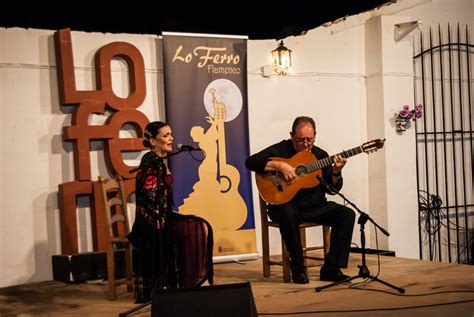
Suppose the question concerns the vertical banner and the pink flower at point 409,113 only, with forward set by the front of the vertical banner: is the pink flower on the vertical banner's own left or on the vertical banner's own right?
on the vertical banner's own left

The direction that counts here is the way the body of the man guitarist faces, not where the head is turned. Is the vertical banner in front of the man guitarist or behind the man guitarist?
behind

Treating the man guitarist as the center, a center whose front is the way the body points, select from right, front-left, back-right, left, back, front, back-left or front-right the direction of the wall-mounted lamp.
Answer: back

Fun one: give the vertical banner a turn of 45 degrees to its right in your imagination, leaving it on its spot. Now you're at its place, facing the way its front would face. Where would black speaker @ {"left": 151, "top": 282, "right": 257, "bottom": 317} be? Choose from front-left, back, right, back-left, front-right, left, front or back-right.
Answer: front-left

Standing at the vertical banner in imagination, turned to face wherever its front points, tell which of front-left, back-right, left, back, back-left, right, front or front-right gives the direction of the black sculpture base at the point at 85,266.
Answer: front-right

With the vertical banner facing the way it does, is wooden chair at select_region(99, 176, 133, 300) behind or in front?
in front

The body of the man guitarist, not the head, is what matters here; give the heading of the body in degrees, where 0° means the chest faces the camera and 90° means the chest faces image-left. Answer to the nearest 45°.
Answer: approximately 0°

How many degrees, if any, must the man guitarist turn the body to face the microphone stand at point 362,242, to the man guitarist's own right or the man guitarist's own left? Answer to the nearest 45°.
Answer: approximately 45° to the man guitarist's own left

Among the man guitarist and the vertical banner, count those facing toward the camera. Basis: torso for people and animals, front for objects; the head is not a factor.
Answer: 2
